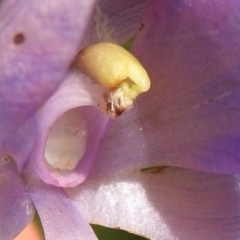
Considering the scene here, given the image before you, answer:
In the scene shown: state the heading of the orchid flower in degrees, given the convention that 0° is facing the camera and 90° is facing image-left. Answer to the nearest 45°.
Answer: approximately 0°
